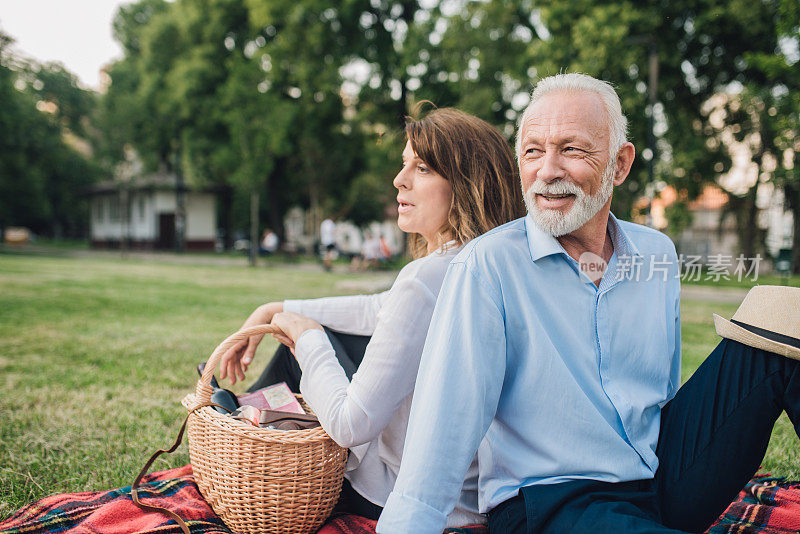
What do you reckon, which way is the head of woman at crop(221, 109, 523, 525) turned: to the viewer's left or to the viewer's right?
to the viewer's left

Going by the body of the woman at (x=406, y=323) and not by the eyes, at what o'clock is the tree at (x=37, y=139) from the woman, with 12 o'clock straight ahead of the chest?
The tree is roughly at 2 o'clock from the woman.

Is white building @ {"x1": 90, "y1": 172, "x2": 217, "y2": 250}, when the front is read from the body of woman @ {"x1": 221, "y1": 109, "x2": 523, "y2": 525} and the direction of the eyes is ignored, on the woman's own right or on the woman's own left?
on the woman's own right

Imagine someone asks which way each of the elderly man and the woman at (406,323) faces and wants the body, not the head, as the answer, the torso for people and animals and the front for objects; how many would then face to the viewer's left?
1

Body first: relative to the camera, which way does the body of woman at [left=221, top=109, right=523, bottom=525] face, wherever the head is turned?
to the viewer's left

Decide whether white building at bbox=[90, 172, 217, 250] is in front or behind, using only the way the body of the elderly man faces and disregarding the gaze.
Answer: behind

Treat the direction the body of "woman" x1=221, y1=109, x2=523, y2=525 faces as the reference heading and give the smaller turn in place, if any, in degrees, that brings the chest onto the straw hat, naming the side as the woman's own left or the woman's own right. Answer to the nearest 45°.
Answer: approximately 135° to the woman's own left

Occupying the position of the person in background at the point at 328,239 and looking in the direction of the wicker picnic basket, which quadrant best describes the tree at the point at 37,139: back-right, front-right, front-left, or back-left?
back-right

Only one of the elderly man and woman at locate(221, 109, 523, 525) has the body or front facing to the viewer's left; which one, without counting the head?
the woman

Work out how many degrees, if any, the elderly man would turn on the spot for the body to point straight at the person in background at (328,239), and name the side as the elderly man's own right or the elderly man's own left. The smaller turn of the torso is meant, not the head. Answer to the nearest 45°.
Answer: approximately 180°

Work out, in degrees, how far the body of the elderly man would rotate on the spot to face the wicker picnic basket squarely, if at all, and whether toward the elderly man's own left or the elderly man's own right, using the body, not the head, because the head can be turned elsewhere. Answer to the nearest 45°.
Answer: approximately 135° to the elderly man's own right

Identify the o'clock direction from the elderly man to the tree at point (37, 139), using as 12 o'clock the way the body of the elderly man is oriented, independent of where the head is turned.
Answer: The tree is roughly at 6 o'clock from the elderly man.
